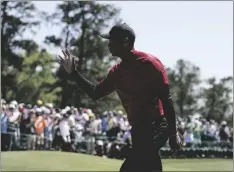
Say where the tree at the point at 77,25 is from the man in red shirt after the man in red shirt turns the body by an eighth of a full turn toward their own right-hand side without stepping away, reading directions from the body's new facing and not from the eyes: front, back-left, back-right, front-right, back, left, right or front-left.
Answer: right

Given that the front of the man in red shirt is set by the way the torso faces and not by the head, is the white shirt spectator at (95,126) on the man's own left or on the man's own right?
on the man's own right

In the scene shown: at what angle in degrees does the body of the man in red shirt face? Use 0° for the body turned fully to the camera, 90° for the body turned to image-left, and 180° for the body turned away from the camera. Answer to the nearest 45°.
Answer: approximately 45°

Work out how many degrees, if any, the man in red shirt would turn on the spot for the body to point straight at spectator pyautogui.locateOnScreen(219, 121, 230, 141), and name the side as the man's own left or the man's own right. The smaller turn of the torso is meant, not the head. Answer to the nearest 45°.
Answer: approximately 135° to the man's own right

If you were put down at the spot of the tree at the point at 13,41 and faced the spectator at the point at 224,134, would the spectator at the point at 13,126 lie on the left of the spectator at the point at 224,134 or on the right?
right

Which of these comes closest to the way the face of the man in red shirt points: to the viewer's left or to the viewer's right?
to the viewer's left

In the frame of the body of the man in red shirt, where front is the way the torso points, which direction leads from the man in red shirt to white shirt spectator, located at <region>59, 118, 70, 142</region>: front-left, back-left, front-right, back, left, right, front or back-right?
back-right
